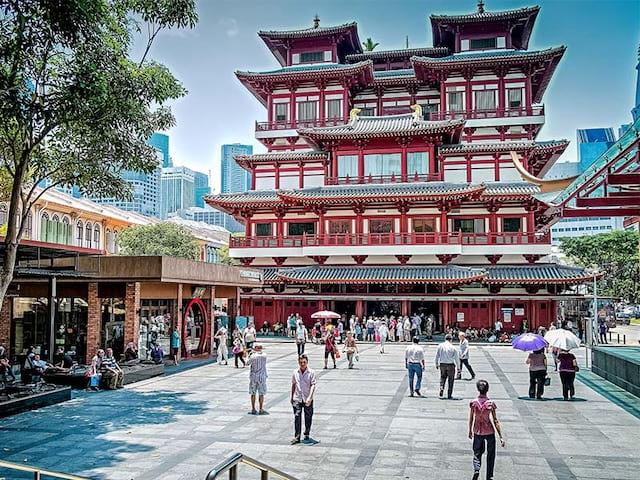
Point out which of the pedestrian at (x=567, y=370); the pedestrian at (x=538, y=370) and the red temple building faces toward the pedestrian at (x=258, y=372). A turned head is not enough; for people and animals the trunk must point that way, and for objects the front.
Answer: the red temple building

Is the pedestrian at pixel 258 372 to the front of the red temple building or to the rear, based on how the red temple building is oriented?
to the front

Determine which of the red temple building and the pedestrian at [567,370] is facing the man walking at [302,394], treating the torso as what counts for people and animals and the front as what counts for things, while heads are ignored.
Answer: the red temple building

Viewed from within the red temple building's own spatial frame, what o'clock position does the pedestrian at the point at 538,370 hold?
The pedestrian is roughly at 12 o'clock from the red temple building.

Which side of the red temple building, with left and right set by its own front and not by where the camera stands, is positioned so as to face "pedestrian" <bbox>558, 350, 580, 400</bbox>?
front
